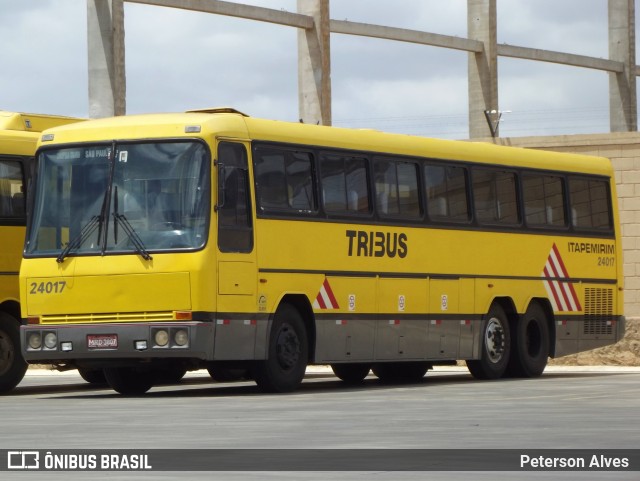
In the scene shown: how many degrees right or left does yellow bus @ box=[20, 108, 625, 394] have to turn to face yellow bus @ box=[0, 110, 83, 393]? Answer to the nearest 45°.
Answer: approximately 45° to its right

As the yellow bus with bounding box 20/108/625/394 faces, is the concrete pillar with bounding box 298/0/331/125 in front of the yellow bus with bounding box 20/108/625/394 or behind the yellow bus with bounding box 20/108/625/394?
behind

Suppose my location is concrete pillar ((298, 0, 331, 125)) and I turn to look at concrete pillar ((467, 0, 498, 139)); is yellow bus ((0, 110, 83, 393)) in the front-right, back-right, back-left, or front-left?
back-right

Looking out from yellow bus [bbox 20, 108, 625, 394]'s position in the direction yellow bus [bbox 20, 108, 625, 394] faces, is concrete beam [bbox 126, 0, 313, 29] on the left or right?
on its right

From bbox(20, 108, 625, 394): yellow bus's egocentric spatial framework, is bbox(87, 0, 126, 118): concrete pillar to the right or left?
on its right

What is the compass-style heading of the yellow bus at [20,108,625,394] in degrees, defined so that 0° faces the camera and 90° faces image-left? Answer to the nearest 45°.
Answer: approximately 45°

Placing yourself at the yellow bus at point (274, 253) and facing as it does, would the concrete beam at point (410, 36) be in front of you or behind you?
behind

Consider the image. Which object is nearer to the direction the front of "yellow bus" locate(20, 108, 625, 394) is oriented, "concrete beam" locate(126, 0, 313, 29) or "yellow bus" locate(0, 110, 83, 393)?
the yellow bus

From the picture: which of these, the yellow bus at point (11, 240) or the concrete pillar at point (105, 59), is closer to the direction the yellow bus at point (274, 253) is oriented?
the yellow bus
